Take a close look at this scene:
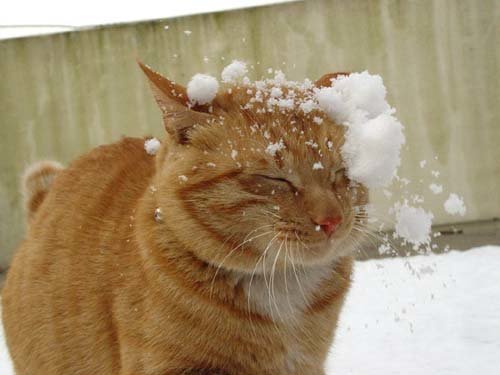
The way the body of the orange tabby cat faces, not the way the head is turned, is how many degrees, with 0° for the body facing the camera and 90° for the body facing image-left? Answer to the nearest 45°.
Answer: approximately 315°

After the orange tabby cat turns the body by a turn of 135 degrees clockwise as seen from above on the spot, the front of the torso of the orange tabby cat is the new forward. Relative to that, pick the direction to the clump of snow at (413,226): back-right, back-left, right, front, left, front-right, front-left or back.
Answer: back
